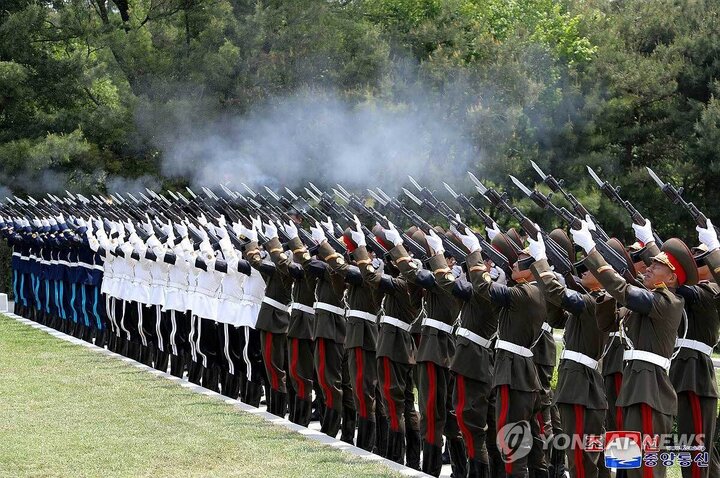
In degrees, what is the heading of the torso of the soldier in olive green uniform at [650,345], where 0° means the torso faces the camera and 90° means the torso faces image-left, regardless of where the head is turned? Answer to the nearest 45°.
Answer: approximately 90°

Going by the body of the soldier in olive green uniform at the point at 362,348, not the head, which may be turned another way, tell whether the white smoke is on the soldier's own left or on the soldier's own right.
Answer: on the soldier's own right

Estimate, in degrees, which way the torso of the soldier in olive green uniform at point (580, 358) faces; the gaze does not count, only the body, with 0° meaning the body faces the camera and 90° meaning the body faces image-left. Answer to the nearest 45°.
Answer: approximately 90°

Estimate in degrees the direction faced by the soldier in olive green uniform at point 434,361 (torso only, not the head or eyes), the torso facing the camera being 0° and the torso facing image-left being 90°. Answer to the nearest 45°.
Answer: approximately 90°

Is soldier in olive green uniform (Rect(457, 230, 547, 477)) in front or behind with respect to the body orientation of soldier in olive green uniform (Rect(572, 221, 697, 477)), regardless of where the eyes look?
in front
